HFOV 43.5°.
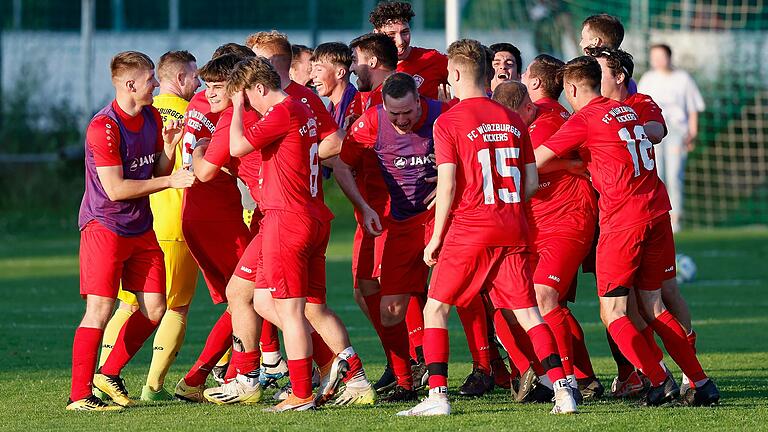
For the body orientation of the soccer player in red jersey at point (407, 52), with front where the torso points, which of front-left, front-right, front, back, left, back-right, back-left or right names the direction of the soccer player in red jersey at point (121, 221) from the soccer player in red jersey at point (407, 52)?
front-right

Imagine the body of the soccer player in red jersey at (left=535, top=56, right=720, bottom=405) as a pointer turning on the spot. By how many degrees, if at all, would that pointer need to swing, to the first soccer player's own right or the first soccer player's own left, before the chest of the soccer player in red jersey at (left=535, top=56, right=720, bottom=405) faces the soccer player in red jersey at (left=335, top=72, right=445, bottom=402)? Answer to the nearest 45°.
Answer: approximately 45° to the first soccer player's own left

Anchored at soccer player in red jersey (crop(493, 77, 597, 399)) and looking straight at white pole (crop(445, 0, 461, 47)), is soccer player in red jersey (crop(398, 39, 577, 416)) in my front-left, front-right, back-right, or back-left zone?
back-left

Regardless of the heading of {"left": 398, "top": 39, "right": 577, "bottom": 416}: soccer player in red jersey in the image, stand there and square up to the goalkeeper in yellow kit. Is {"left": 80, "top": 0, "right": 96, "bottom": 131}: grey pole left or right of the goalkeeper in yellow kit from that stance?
right
